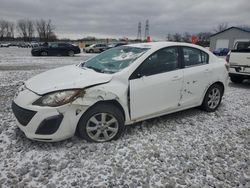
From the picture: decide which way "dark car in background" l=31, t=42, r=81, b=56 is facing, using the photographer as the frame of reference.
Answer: facing to the left of the viewer

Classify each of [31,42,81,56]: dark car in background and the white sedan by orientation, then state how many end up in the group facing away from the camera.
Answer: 0

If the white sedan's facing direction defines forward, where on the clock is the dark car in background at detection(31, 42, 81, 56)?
The dark car in background is roughly at 4 o'clock from the white sedan.

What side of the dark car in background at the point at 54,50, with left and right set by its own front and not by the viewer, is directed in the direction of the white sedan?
left

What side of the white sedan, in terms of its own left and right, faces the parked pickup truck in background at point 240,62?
back

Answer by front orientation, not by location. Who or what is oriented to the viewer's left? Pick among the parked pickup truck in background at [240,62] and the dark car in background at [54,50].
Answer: the dark car in background
